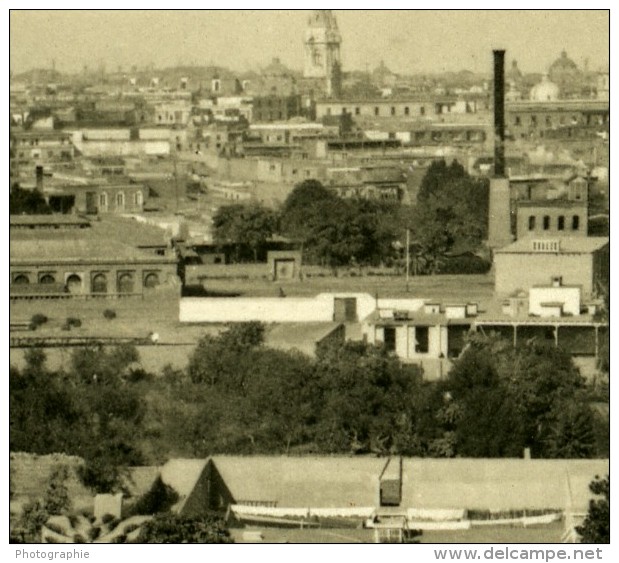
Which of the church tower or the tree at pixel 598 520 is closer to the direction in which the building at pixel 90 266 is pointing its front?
the tree

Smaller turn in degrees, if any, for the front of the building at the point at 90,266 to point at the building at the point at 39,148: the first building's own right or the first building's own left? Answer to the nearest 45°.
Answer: approximately 180°

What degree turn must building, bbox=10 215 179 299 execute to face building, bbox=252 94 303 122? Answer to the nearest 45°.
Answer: approximately 180°

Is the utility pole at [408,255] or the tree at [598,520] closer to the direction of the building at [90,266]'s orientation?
the tree

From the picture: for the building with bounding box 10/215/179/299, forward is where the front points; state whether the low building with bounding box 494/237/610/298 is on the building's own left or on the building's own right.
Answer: on the building's own left

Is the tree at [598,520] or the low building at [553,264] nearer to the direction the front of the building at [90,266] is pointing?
the tree

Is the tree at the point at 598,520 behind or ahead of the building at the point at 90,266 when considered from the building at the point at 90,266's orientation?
ahead

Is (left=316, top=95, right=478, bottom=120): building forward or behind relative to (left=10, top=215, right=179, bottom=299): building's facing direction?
behind

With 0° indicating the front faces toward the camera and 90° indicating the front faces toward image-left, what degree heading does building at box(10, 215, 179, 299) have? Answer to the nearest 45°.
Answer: approximately 0°
